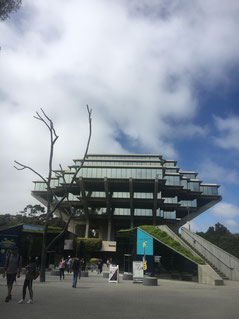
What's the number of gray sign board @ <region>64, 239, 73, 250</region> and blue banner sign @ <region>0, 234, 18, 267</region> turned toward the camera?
2

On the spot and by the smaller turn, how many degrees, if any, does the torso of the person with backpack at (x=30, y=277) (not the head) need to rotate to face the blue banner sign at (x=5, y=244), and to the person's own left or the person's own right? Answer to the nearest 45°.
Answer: approximately 90° to the person's own right

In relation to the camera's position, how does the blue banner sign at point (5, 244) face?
facing the viewer

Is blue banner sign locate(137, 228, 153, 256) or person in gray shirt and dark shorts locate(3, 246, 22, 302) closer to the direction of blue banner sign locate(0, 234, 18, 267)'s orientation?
the person in gray shirt and dark shorts

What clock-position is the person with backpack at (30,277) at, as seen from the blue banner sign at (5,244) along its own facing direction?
The person with backpack is roughly at 12 o'clock from the blue banner sign.

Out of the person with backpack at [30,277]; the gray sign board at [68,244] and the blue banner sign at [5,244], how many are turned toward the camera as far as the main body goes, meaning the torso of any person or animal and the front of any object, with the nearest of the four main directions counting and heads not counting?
2

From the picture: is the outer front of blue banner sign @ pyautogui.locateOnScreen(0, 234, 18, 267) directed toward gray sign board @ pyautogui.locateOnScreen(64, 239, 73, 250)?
no

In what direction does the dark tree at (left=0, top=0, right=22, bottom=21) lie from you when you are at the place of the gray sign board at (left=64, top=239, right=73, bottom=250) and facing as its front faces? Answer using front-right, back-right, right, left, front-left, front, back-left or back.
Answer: front

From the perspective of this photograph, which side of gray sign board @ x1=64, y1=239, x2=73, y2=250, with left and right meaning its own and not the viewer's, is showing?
front
